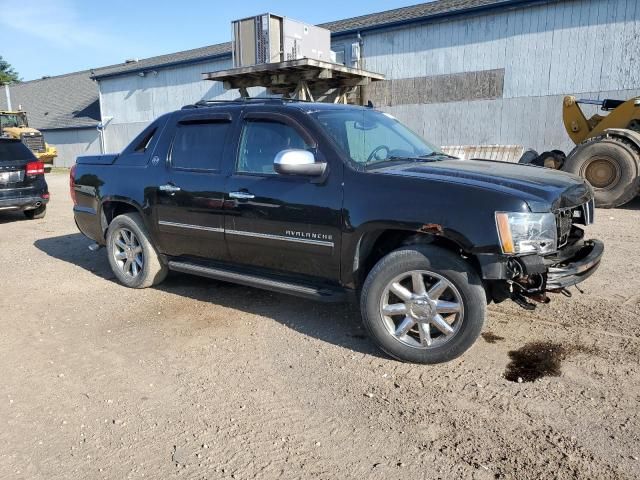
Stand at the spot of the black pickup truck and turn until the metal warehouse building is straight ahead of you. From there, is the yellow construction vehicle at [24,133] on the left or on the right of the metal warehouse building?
left

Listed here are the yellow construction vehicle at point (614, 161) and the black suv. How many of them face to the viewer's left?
1

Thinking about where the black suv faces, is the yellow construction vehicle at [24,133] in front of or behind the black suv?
in front

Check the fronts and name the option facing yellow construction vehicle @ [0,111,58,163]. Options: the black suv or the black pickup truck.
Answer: the black suv

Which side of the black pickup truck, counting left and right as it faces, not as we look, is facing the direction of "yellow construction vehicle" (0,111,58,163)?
back

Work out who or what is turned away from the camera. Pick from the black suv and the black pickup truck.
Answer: the black suv

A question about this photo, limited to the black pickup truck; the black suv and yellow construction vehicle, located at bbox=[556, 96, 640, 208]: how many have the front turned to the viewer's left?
1

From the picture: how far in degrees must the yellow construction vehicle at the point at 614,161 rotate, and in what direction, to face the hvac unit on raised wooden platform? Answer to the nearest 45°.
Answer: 0° — it already faces it

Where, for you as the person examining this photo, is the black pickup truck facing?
facing the viewer and to the right of the viewer

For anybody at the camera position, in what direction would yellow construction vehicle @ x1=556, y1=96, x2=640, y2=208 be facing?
facing to the left of the viewer

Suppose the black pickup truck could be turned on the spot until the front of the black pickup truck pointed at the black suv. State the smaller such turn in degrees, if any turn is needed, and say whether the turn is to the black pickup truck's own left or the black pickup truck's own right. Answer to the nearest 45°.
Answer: approximately 180°

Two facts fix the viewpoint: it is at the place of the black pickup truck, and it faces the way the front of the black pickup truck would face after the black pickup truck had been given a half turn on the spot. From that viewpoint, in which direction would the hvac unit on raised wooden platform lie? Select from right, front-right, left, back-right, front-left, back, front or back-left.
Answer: front-right

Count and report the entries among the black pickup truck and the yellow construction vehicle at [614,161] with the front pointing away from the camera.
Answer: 0

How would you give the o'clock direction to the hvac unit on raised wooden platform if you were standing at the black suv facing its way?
The hvac unit on raised wooden platform is roughly at 2 o'clock from the black suv.

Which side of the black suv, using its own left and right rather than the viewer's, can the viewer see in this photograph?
back
